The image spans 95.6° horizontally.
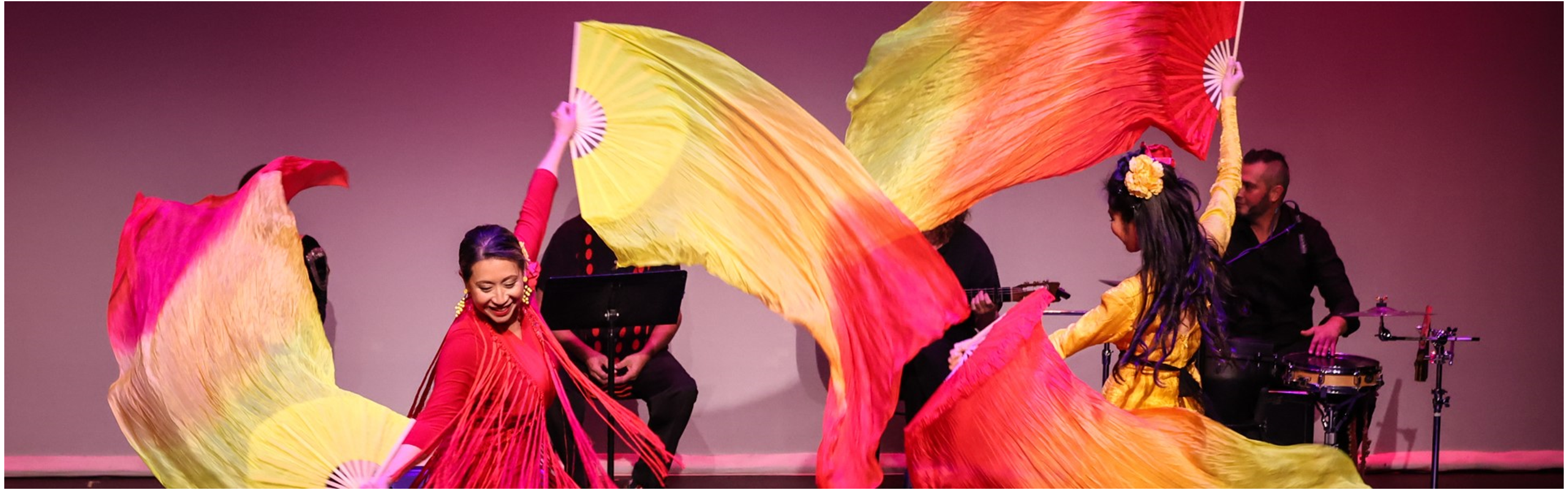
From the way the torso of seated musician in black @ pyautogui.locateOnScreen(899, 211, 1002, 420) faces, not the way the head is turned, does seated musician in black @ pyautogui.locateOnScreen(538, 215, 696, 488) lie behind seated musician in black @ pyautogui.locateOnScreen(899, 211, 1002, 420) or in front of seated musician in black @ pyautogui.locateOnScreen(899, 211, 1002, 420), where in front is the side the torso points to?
in front

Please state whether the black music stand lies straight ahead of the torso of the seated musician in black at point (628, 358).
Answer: yes

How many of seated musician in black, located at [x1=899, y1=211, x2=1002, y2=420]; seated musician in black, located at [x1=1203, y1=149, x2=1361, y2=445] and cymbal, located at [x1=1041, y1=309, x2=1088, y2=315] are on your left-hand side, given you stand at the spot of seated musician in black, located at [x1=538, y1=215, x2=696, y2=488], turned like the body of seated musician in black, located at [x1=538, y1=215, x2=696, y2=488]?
3

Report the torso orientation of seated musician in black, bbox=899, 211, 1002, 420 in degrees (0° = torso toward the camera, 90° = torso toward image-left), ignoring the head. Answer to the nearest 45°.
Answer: approximately 45°

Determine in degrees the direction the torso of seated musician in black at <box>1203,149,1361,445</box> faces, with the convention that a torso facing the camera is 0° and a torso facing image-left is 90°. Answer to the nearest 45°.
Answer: approximately 45°

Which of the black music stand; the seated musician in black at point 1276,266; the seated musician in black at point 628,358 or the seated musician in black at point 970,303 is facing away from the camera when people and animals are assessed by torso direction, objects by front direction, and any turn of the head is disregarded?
the black music stand

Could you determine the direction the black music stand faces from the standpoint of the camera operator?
facing away from the viewer

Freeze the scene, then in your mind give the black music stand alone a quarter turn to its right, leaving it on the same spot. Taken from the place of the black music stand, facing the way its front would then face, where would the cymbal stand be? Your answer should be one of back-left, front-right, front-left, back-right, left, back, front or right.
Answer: front

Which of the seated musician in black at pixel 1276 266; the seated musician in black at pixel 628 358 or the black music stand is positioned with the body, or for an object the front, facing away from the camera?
the black music stand

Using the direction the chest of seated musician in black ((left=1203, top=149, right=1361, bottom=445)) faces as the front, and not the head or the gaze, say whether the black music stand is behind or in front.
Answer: in front

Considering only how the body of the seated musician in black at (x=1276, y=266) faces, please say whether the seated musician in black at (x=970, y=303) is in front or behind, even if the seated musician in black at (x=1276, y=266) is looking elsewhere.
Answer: in front

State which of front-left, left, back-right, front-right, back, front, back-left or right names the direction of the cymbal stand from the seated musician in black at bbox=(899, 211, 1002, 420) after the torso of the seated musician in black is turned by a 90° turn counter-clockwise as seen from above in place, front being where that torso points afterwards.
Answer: front-left

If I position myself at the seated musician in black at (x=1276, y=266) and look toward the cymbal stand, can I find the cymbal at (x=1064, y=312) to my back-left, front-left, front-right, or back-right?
back-right

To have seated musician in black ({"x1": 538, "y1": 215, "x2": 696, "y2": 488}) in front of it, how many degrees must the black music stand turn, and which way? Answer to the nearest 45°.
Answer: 0° — it already faces them
